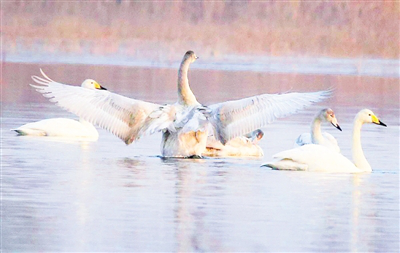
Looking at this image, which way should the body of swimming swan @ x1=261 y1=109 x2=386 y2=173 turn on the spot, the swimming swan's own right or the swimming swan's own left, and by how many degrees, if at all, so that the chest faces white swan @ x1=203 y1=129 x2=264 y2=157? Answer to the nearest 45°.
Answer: approximately 135° to the swimming swan's own left

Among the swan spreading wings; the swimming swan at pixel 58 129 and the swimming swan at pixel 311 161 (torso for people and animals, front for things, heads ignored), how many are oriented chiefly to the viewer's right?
2

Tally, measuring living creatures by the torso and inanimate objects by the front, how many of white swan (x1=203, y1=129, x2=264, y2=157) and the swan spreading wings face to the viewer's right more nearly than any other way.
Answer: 1

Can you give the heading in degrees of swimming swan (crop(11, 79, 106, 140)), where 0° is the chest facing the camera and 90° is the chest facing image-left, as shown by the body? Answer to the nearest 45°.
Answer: approximately 270°

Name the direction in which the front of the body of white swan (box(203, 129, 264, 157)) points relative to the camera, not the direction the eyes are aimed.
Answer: to the viewer's right

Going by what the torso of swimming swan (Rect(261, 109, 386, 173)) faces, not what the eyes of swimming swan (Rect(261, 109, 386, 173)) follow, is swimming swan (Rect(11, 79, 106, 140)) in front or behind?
behind

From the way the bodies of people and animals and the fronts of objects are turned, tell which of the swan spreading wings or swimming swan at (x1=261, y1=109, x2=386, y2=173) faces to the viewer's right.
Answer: the swimming swan

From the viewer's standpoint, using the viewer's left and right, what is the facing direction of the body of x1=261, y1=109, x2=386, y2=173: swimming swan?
facing to the right of the viewer
